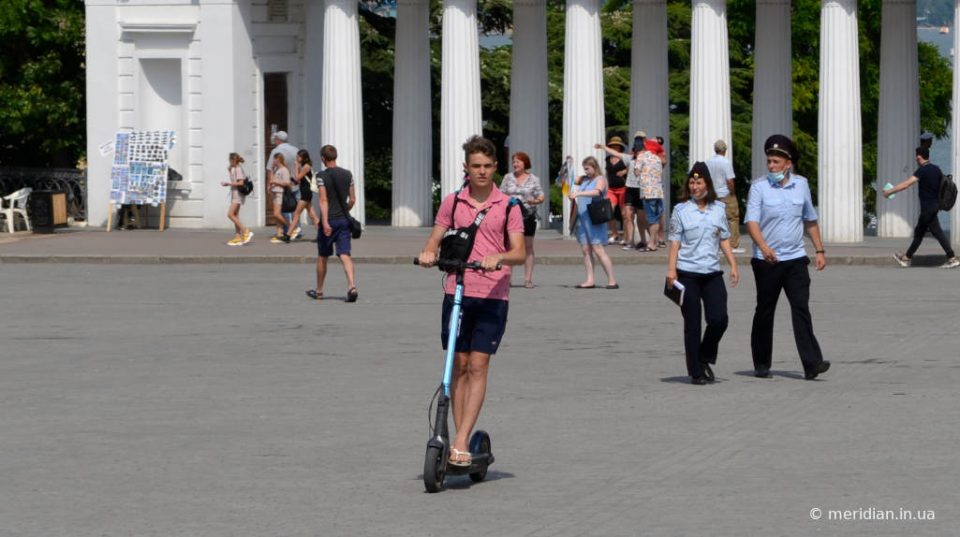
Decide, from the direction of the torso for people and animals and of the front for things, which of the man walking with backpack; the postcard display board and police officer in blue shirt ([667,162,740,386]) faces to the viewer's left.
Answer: the man walking with backpack

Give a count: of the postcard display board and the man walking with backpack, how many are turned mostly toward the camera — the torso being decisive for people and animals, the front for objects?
1

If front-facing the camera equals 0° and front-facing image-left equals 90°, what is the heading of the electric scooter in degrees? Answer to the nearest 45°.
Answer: approximately 45°

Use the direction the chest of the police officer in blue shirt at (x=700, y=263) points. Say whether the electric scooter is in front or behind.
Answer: in front

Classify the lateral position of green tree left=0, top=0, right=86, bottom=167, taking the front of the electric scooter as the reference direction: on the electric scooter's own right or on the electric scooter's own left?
on the electric scooter's own right

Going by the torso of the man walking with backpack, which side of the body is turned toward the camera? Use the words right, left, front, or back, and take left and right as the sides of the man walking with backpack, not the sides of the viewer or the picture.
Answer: left

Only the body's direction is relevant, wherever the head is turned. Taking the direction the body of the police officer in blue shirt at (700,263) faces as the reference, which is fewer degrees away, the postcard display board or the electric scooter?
the electric scooter

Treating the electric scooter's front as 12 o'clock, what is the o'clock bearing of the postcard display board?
The postcard display board is roughly at 4 o'clock from the electric scooter.

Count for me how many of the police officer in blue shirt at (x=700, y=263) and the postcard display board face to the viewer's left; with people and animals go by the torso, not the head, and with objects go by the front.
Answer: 0

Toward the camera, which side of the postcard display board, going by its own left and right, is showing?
front

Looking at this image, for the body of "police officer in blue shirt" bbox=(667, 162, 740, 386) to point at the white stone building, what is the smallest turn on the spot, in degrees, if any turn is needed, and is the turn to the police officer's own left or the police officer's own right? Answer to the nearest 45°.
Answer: approximately 180°
